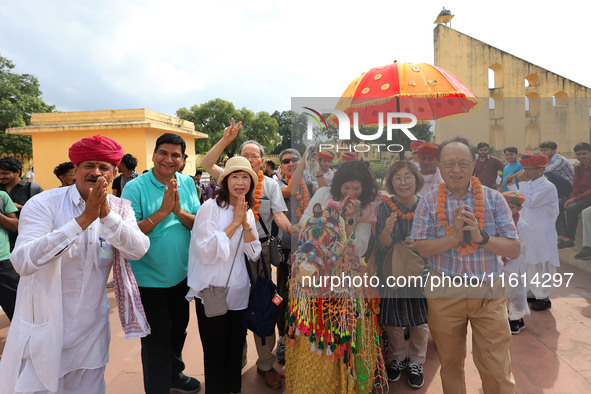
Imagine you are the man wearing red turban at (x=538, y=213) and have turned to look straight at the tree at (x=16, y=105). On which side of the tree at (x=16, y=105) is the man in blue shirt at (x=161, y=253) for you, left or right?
left

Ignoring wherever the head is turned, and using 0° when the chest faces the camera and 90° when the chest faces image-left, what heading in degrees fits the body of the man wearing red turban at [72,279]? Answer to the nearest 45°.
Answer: approximately 315°

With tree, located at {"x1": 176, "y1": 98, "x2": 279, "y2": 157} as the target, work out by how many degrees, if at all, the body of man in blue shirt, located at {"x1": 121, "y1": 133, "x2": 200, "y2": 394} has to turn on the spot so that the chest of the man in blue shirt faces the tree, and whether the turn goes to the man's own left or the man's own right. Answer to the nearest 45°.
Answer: approximately 135° to the man's own left

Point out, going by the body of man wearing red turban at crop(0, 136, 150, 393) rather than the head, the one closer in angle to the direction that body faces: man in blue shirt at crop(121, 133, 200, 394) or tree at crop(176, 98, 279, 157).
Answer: the man in blue shirt

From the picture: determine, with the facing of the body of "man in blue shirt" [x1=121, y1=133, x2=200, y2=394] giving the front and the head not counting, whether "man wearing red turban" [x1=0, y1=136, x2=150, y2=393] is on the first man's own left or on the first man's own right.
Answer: on the first man's own right

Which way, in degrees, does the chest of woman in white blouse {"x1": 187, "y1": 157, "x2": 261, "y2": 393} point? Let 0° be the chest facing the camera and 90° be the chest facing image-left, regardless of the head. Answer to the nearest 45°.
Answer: approximately 315°

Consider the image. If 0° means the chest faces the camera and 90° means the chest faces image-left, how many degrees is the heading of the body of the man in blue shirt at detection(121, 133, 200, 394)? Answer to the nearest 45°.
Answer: approximately 315°

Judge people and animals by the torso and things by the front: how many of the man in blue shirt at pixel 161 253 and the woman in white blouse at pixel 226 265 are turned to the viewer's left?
0
